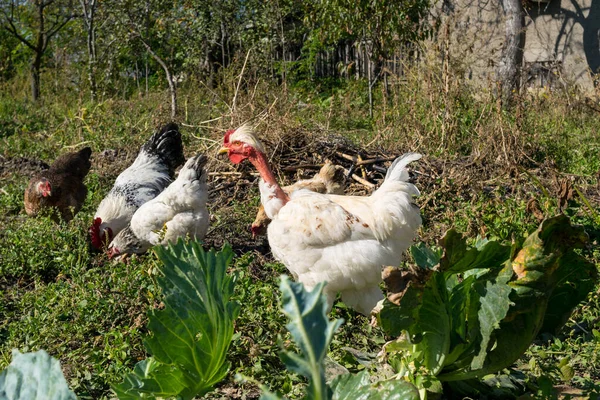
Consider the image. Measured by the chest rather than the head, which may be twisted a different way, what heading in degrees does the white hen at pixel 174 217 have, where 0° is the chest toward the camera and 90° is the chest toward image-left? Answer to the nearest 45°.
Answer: approximately 90°

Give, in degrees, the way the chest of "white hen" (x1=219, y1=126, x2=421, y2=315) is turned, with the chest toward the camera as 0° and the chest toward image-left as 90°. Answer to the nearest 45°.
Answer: approximately 90°

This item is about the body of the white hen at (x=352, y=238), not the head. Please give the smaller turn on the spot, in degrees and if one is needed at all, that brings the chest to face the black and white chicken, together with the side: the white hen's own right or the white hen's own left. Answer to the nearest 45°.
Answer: approximately 45° to the white hen's own right

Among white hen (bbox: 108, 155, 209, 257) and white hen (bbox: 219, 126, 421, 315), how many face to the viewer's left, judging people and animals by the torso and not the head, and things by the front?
2

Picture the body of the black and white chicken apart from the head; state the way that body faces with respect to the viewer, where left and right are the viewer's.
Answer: facing the viewer and to the left of the viewer

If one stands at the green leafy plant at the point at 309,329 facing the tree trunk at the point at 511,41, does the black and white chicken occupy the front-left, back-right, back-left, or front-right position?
front-left

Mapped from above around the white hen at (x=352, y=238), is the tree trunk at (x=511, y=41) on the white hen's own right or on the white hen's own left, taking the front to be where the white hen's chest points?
on the white hen's own right

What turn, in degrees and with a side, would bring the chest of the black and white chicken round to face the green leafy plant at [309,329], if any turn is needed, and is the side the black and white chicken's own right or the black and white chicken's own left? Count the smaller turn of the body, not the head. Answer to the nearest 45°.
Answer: approximately 45° to the black and white chicken's own left

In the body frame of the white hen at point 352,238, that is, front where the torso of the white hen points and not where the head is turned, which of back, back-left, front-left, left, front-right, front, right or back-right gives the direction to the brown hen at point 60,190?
front-right

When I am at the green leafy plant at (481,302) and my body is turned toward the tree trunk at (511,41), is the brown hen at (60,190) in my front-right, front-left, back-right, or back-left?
front-left

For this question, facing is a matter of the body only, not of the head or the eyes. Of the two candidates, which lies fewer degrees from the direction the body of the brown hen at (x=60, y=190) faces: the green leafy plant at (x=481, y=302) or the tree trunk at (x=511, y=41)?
the green leafy plant

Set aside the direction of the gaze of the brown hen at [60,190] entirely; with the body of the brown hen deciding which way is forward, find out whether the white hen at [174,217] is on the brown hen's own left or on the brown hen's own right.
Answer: on the brown hen's own left
